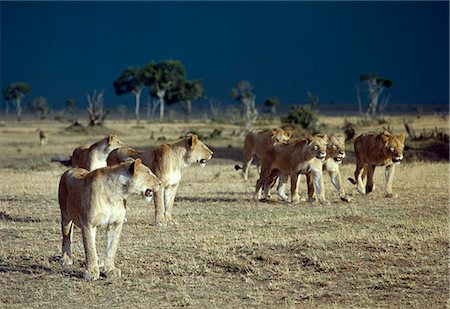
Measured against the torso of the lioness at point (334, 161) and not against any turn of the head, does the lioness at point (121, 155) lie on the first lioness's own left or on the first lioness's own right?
on the first lioness's own right

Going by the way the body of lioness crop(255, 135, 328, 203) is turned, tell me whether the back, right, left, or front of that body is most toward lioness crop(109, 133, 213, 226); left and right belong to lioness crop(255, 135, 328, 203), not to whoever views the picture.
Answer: right

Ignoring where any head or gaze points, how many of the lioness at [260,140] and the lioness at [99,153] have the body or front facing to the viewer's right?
2

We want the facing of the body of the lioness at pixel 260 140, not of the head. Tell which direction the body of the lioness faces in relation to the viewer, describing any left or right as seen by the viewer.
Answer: facing to the right of the viewer

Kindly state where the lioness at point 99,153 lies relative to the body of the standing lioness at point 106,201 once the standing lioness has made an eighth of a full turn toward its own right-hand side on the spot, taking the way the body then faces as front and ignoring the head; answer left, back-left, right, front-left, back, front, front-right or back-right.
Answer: back

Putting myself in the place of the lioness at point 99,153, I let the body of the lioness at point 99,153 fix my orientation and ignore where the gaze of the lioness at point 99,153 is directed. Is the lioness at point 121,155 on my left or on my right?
on my right

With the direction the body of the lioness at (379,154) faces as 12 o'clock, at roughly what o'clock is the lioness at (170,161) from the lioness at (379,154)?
the lioness at (170,161) is roughly at 3 o'clock from the lioness at (379,154).

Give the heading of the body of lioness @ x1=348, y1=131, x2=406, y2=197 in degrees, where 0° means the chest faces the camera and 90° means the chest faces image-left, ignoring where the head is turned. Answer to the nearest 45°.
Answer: approximately 315°

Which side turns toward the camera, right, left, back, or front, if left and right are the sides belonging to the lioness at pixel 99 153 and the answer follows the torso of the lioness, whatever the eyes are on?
right
